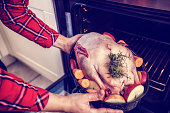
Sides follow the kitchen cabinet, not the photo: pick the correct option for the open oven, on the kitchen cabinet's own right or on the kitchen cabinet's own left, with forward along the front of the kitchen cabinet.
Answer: on the kitchen cabinet's own left

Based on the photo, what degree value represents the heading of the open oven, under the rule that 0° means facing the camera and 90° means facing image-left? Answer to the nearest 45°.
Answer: approximately 45°

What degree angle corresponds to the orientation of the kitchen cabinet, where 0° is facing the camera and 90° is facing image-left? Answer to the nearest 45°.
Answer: approximately 45°
